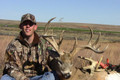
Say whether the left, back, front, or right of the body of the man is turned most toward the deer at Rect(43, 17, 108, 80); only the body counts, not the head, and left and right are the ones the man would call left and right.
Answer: left

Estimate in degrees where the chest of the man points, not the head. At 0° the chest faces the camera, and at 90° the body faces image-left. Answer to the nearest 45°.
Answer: approximately 0°

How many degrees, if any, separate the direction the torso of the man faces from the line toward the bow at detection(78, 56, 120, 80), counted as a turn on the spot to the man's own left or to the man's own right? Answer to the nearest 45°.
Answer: approximately 90° to the man's own left
